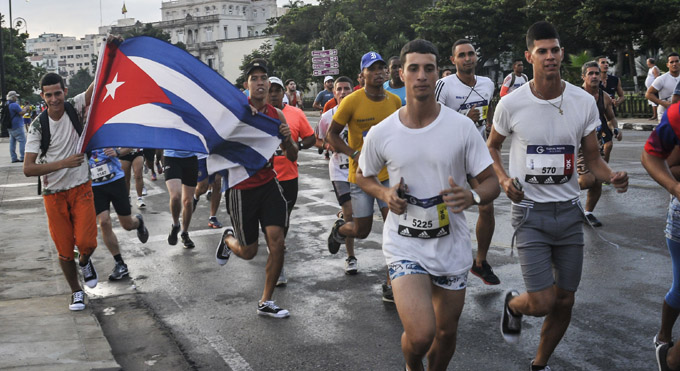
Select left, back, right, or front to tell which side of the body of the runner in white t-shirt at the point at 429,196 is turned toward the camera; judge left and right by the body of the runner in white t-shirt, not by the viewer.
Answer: front

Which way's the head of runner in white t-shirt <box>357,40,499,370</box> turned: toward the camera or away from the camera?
toward the camera

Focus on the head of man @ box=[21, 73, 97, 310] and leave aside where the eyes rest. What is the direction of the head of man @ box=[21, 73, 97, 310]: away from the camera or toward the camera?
toward the camera

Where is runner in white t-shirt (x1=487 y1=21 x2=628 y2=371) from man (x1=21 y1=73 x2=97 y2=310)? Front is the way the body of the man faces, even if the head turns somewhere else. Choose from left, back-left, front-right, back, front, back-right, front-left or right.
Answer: front-left

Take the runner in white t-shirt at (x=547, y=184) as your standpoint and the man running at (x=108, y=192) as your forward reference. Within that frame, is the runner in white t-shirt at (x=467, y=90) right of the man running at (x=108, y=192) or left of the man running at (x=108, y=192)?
right

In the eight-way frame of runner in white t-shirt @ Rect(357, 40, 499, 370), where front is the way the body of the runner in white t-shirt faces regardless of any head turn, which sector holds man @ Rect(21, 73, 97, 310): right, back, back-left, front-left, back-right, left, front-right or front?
back-right

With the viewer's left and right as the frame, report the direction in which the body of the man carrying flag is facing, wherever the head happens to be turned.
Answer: facing the viewer and to the right of the viewer

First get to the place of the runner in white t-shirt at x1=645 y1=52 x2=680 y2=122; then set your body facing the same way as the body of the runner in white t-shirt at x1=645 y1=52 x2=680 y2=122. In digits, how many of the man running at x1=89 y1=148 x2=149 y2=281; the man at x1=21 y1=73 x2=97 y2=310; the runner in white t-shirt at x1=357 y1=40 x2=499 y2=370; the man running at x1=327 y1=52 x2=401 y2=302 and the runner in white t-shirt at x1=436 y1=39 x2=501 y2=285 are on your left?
0

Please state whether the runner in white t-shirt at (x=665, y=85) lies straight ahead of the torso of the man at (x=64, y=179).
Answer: no

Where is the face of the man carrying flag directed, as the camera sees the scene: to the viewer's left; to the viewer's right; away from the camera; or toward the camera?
toward the camera

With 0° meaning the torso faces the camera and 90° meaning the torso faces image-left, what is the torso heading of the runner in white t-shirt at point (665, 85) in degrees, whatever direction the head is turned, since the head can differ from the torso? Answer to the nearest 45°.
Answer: approximately 315°

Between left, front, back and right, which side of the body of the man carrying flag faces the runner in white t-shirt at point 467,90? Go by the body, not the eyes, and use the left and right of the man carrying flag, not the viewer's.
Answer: left

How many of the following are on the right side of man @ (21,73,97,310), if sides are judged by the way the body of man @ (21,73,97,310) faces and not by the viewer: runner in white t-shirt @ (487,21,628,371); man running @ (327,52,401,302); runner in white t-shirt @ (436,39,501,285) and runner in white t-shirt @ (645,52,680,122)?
0

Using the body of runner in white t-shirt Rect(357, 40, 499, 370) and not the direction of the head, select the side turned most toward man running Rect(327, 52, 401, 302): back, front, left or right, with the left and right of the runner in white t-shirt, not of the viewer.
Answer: back

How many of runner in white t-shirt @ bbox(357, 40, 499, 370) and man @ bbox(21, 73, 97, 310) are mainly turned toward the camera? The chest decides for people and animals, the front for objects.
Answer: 2

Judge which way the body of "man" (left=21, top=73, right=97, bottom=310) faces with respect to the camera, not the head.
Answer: toward the camera

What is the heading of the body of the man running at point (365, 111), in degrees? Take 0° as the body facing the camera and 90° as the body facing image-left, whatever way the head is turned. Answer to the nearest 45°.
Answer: approximately 315°
